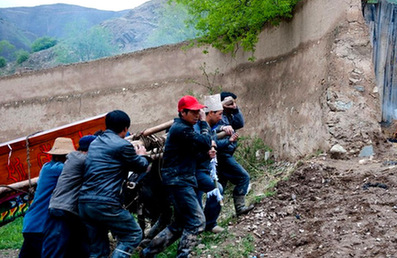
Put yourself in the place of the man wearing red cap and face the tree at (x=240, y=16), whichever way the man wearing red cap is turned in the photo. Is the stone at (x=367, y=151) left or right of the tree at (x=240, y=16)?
right

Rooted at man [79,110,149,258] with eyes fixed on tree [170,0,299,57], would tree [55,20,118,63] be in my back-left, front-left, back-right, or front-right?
front-left

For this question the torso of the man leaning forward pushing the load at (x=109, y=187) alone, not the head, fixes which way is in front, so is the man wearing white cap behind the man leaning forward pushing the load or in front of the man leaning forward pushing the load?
in front

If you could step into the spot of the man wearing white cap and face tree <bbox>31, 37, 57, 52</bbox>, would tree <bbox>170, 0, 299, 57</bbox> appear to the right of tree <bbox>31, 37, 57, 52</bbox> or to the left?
right
